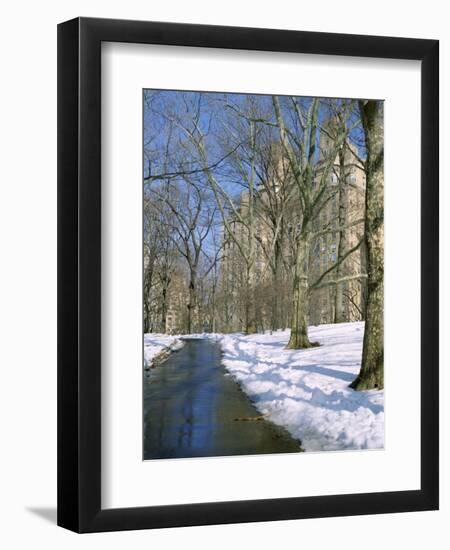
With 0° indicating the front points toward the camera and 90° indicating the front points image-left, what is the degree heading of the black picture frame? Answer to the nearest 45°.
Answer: approximately 315°
